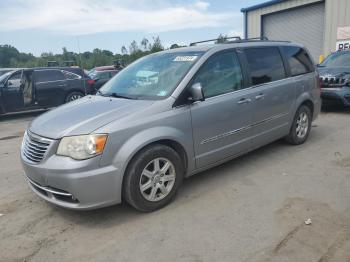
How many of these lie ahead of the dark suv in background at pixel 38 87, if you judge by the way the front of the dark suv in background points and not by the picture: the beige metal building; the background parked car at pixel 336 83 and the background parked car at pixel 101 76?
0

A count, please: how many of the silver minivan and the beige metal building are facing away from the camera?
0

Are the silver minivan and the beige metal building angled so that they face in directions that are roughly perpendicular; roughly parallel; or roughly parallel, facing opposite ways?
roughly parallel

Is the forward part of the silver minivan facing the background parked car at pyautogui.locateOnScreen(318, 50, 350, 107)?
no

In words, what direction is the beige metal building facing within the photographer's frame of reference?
facing the viewer and to the left of the viewer

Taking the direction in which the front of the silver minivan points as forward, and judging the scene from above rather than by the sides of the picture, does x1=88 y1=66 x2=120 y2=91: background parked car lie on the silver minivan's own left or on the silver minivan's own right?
on the silver minivan's own right

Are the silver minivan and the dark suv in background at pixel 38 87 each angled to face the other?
no

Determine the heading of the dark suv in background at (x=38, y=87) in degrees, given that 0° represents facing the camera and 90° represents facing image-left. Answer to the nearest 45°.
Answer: approximately 90°

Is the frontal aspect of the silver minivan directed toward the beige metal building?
no

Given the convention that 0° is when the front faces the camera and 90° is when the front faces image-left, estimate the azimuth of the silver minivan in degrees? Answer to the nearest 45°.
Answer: approximately 45°

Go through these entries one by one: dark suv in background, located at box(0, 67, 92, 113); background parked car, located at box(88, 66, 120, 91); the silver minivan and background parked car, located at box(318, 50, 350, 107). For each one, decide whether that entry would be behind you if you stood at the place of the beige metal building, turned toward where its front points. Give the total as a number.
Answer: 0

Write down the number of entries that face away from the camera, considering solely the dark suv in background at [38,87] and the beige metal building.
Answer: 0

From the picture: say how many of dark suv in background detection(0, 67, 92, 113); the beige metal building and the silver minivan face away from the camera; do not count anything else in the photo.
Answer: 0

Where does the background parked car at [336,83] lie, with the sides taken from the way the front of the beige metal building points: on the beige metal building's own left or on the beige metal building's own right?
on the beige metal building's own left
